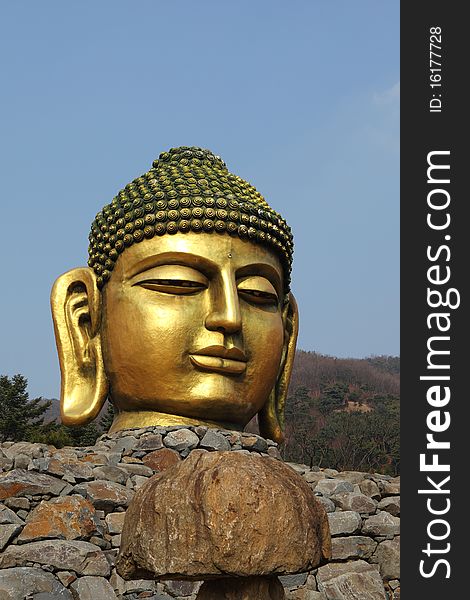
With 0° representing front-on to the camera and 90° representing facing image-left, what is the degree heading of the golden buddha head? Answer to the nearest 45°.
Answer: approximately 315°
